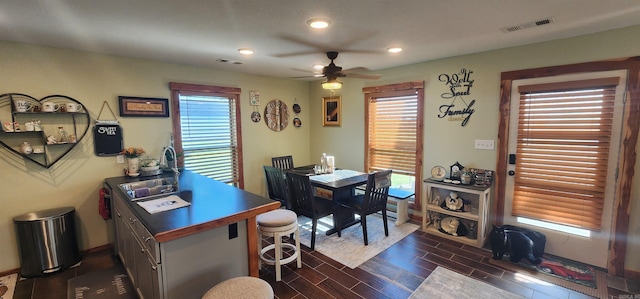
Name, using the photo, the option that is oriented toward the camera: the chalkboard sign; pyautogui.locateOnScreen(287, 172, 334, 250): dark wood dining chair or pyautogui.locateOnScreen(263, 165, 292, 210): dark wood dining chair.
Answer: the chalkboard sign

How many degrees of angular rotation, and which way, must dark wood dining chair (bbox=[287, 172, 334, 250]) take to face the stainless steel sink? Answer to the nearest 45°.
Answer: approximately 135° to its left

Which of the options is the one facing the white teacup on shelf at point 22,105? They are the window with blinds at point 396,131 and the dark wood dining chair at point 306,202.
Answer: the window with blinds

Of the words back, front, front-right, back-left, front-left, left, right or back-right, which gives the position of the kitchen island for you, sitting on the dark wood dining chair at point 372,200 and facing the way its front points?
left

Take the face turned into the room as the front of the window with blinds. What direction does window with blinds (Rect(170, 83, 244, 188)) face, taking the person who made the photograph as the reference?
facing the viewer and to the right of the viewer

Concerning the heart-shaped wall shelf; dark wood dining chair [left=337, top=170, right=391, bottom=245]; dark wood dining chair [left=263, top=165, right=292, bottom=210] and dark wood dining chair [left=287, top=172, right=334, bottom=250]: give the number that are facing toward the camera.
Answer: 1

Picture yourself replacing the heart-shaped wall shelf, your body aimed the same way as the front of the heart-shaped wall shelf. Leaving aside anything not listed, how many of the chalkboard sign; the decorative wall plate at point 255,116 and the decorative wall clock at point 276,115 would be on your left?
3

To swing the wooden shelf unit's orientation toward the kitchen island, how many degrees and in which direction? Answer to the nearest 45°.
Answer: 0° — it already faces it

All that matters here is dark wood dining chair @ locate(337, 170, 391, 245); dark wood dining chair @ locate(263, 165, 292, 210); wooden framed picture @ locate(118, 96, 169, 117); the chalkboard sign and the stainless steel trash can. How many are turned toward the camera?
3

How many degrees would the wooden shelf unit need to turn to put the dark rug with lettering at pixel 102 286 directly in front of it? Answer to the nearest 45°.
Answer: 0° — it already faces it

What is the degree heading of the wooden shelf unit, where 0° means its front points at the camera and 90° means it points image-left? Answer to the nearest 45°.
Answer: approximately 45°

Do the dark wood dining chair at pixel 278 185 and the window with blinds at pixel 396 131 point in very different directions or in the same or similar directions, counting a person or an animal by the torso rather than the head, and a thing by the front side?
very different directions

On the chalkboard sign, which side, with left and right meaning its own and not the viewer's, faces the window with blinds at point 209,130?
left
